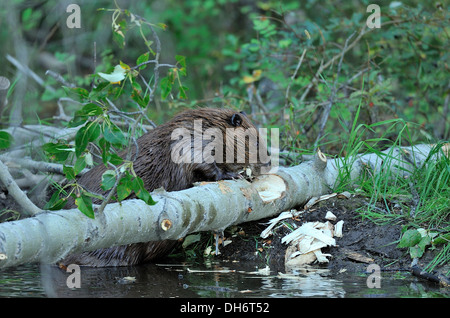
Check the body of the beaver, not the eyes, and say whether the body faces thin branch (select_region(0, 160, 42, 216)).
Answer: no

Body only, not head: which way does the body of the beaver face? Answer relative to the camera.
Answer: to the viewer's right
